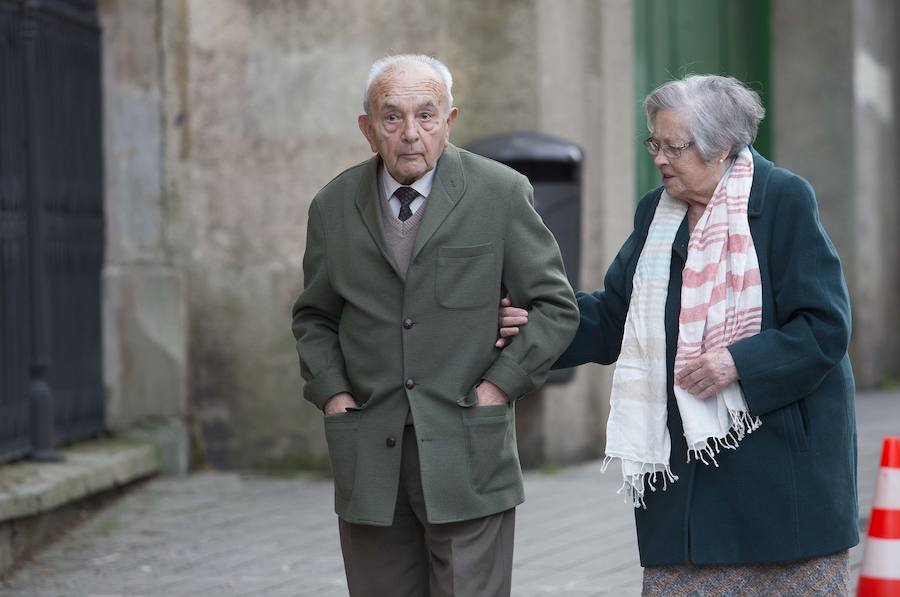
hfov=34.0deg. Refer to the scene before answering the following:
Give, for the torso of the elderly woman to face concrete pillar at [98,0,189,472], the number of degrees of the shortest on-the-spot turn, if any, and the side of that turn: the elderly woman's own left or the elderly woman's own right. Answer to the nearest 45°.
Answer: approximately 90° to the elderly woman's own right

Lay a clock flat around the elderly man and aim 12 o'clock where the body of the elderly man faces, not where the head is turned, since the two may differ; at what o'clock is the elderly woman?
The elderly woman is roughly at 9 o'clock from the elderly man.

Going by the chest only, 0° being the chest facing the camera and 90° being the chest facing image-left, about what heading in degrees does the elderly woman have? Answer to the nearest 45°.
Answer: approximately 45°

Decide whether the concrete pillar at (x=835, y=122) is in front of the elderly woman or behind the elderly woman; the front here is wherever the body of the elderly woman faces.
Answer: behind

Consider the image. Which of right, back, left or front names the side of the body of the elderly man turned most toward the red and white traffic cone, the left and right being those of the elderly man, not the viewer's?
left

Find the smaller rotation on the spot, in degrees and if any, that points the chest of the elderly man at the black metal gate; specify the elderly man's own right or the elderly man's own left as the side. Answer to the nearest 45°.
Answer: approximately 135° to the elderly man's own right

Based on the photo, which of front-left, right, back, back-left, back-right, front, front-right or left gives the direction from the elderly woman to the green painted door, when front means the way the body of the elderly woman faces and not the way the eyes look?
back-right

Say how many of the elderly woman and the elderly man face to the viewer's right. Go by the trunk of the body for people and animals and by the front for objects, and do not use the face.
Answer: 0

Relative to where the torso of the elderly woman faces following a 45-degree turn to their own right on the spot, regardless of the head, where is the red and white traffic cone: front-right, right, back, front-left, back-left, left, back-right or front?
back-right

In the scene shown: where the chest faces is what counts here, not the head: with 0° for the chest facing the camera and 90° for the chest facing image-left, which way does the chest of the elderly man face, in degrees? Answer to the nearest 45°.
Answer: approximately 0°

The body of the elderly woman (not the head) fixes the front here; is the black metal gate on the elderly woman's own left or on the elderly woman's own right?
on the elderly woman's own right
